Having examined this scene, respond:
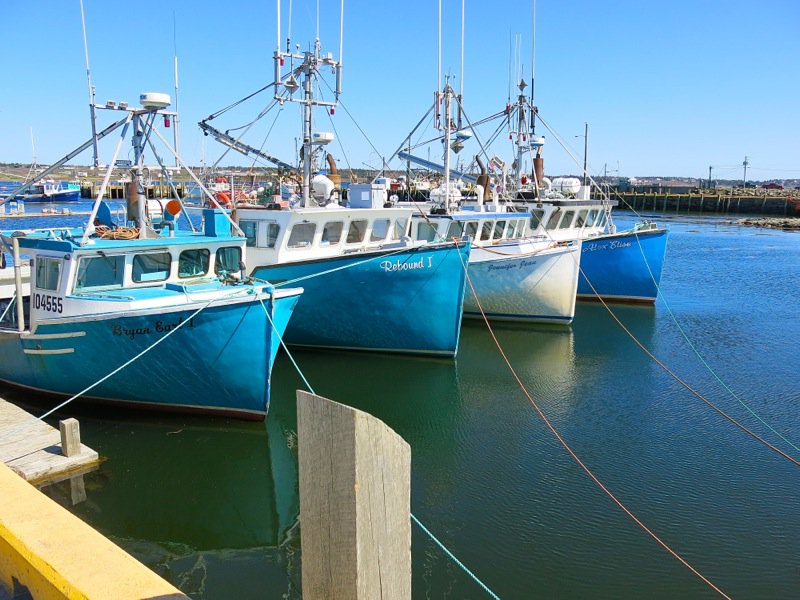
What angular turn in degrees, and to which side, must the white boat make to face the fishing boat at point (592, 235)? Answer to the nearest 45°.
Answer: approximately 90° to its left

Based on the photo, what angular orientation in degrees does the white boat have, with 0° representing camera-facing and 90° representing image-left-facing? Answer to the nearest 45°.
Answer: approximately 315°

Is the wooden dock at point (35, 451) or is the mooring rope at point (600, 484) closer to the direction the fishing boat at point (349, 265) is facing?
the mooring rope

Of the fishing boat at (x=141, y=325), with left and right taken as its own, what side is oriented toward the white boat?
left

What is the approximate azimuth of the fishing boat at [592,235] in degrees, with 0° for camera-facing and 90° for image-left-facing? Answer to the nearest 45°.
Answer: approximately 315°

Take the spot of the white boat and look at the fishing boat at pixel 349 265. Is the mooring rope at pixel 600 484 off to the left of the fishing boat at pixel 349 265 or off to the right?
left

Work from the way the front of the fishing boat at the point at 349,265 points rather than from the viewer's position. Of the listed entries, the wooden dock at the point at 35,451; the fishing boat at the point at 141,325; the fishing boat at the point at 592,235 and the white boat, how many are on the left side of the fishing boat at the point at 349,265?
2

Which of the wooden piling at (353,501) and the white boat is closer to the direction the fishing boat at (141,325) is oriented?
the wooden piling

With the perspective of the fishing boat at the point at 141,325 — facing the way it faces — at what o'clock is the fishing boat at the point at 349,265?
the fishing boat at the point at 349,265 is roughly at 9 o'clock from the fishing boat at the point at 141,325.

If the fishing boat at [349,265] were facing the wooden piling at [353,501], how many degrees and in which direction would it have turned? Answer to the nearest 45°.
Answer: approximately 45° to its right
